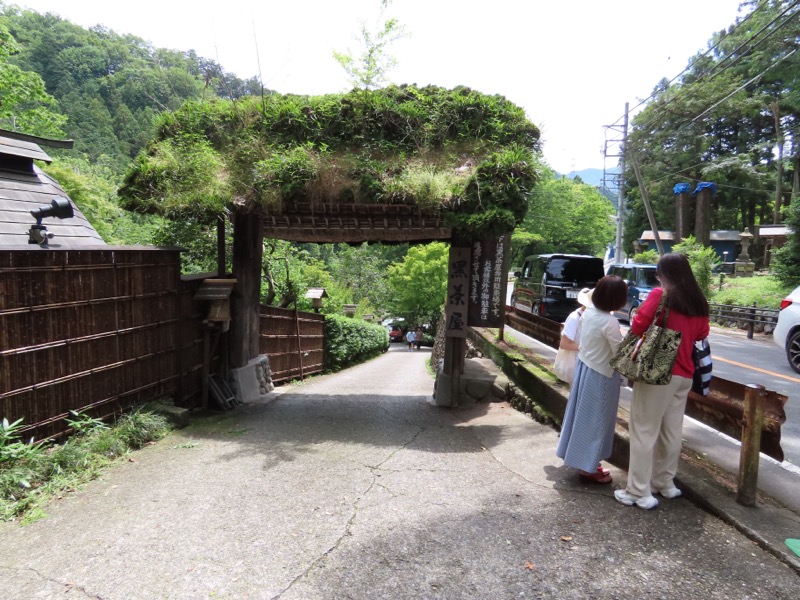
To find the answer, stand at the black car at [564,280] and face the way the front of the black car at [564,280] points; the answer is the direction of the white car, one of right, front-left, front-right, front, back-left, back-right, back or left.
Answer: back

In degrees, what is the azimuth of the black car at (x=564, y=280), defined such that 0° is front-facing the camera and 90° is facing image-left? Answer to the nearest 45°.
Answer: approximately 135°

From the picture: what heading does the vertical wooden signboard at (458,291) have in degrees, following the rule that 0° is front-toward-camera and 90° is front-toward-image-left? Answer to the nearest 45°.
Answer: approximately 0°

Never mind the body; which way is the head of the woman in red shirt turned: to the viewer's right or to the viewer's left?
to the viewer's left

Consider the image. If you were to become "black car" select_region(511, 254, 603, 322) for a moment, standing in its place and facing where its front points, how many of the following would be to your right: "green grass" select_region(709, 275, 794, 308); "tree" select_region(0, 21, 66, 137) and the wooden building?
1

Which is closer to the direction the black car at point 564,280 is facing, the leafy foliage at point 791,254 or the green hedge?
the green hedge

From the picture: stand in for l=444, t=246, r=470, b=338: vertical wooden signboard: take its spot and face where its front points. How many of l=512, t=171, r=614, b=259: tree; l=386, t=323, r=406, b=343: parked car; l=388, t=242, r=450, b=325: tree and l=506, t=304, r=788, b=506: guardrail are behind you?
3

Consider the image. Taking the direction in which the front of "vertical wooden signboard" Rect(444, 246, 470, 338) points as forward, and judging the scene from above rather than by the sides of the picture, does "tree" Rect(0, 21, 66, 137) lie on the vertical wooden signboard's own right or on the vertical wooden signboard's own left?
on the vertical wooden signboard's own right

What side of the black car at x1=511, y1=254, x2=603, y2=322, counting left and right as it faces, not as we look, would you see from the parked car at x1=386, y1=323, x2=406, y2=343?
front

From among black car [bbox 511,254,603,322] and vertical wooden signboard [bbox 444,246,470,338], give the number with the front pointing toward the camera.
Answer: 1

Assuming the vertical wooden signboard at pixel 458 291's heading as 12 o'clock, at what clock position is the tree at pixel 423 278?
The tree is roughly at 6 o'clock from the vertical wooden signboard.
